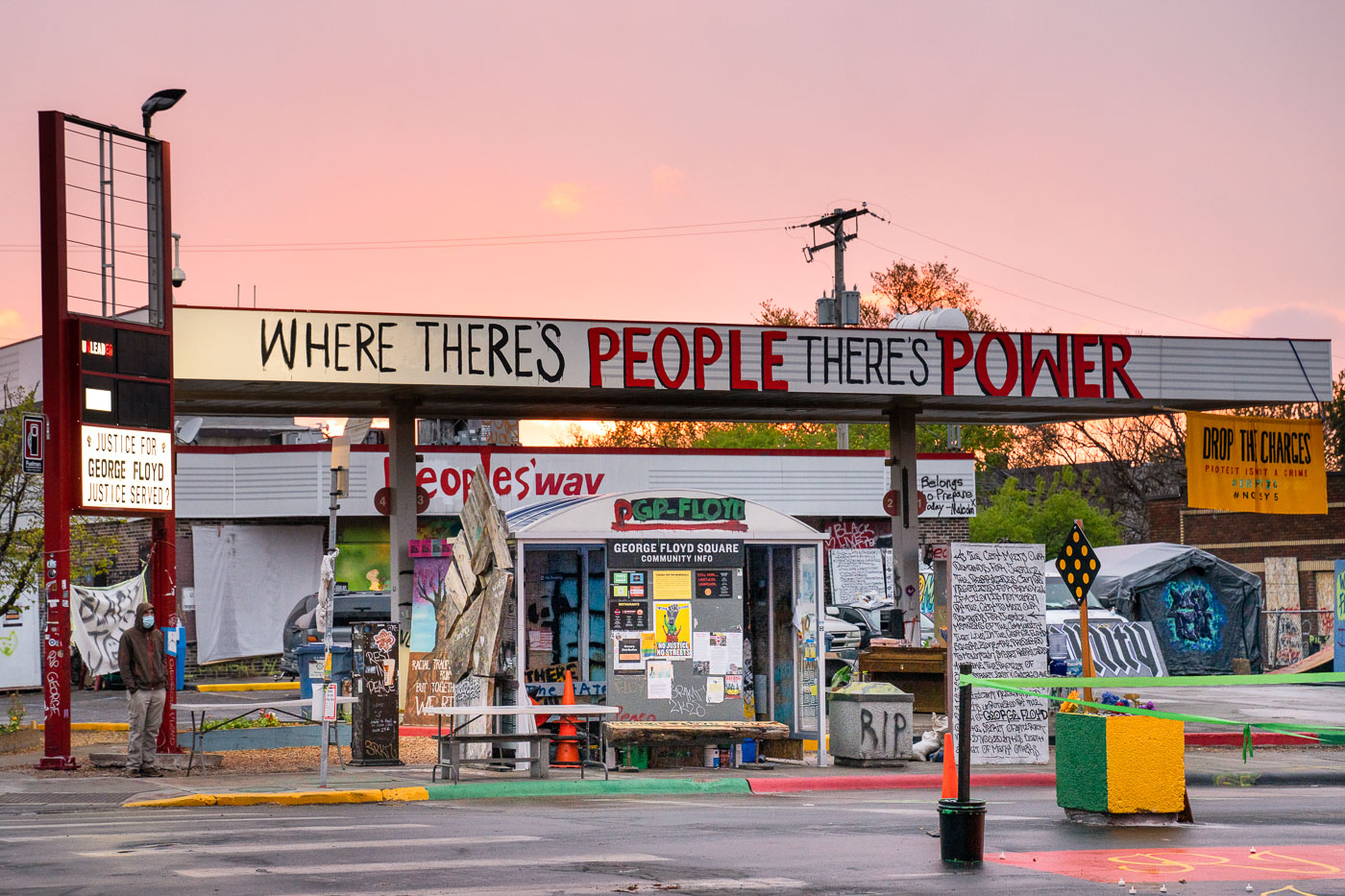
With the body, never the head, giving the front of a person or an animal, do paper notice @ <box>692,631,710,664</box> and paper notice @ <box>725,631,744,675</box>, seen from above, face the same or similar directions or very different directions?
same or similar directions

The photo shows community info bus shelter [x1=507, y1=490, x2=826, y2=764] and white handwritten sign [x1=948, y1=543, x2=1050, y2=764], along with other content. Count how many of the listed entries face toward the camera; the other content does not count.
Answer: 2

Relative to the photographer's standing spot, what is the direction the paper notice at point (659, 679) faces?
facing the viewer

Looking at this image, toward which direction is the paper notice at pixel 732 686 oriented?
toward the camera

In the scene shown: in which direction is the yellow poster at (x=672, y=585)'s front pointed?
toward the camera

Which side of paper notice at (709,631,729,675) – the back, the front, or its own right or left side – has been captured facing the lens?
front

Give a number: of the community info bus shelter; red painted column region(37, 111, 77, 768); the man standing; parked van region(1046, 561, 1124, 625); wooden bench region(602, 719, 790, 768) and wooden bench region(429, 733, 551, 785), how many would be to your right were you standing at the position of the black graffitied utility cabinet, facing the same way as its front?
2

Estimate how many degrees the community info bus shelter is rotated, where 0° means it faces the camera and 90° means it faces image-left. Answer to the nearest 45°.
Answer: approximately 0°

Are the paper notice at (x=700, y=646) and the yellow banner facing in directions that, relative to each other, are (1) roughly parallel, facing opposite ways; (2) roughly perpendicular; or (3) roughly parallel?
roughly parallel

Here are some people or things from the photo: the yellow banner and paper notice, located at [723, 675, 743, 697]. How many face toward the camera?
2

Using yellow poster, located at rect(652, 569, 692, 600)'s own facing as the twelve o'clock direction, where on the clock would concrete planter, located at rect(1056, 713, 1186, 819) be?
The concrete planter is roughly at 11 o'clock from the yellow poster.

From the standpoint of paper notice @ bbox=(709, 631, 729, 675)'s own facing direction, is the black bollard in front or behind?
in front

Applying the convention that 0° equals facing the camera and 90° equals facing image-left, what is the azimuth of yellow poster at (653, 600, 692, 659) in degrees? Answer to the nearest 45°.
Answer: approximately 0°
